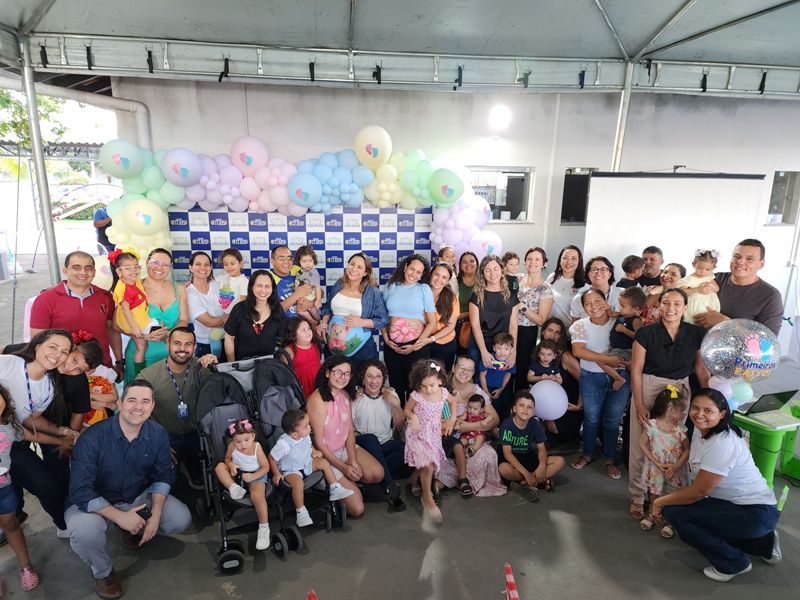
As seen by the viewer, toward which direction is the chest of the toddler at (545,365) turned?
toward the camera

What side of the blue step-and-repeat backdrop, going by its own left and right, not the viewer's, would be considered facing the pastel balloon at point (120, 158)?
right

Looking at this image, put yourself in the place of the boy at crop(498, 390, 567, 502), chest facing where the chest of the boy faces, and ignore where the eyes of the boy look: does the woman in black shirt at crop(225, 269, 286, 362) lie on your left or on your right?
on your right

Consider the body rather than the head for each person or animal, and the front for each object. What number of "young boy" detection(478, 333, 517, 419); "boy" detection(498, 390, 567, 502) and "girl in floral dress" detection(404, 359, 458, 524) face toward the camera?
3

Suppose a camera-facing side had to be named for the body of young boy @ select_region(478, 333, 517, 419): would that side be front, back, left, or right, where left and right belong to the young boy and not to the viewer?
front

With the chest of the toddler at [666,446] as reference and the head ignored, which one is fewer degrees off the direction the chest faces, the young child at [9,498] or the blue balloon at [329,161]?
the young child

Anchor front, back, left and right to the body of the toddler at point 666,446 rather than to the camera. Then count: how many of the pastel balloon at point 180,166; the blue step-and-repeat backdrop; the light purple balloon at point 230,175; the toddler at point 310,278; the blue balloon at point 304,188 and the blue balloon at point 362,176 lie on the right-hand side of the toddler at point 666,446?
6

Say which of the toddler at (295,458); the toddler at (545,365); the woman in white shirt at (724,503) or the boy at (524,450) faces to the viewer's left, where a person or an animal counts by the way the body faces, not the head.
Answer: the woman in white shirt

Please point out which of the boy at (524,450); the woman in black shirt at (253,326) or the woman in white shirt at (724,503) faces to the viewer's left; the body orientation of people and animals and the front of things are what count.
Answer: the woman in white shirt

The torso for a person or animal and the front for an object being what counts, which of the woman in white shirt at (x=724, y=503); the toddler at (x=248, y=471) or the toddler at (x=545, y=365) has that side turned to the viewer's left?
the woman in white shirt

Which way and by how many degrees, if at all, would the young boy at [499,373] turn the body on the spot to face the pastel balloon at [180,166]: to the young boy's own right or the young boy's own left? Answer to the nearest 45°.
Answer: approximately 90° to the young boy's own right

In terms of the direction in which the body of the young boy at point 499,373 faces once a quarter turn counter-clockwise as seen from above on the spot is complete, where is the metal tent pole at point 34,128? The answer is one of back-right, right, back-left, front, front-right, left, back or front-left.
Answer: back

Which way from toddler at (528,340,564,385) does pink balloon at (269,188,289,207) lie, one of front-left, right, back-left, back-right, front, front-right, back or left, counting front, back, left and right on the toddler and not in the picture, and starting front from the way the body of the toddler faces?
right

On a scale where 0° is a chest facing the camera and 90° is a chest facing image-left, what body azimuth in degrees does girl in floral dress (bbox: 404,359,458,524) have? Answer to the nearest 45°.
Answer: approximately 0°
